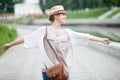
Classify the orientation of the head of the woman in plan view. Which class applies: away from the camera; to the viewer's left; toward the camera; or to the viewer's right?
to the viewer's right

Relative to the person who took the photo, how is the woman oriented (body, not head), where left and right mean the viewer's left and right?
facing the viewer
